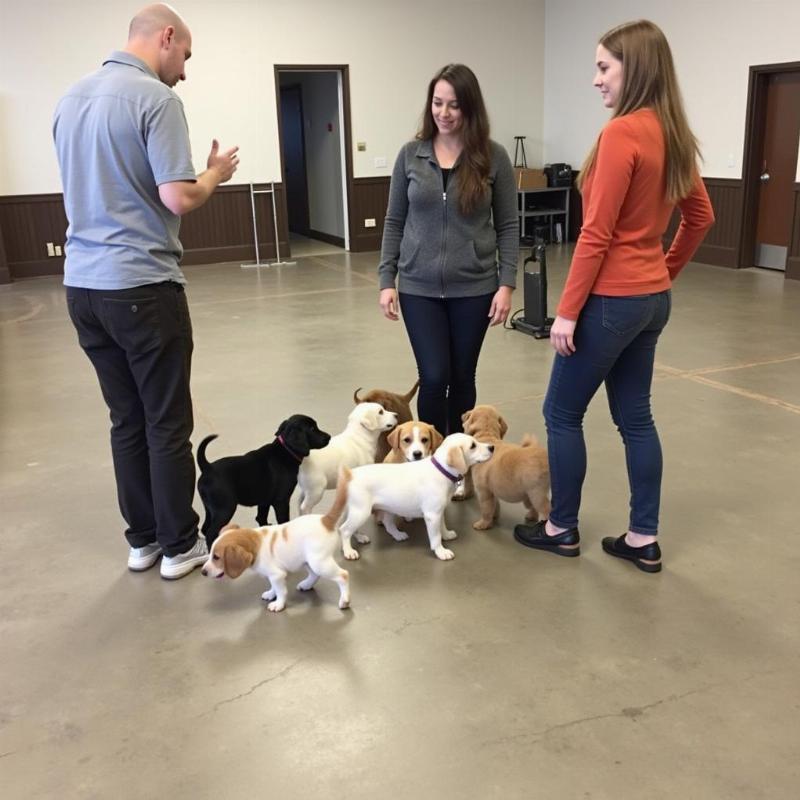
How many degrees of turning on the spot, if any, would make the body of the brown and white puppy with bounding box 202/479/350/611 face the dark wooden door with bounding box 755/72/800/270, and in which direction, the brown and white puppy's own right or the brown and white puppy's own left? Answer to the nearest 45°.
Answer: approximately 135° to the brown and white puppy's own right

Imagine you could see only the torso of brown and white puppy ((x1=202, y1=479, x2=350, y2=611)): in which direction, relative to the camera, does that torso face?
to the viewer's left

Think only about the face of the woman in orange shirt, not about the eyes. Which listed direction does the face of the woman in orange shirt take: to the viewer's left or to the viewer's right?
to the viewer's left

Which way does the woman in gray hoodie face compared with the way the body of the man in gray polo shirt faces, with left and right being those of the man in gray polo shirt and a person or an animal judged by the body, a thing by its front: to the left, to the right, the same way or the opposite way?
the opposite way

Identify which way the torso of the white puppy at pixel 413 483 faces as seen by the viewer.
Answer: to the viewer's right

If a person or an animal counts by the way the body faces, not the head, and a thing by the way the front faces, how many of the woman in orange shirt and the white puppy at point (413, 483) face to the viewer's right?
1

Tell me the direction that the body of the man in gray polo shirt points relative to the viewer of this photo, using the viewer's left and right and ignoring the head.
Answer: facing away from the viewer and to the right of the viewer

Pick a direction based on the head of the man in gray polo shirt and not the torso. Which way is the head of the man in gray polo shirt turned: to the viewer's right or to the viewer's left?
to the viewer's right
